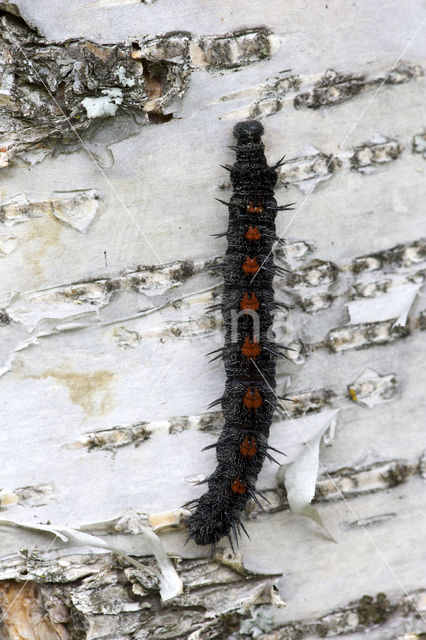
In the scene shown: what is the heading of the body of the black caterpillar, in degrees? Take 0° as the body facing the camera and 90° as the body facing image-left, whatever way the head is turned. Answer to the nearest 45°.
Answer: approximately 180°
